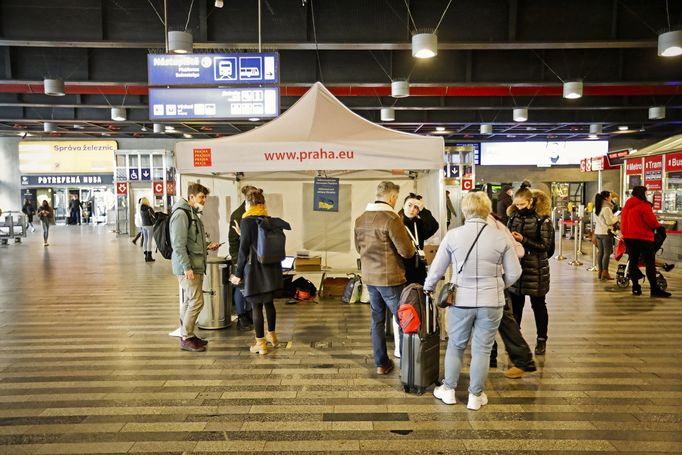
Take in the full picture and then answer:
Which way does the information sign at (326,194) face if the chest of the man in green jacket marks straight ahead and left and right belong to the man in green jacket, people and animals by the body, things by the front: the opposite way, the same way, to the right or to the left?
to the right

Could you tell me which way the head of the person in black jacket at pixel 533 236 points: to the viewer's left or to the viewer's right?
to the viewer's left

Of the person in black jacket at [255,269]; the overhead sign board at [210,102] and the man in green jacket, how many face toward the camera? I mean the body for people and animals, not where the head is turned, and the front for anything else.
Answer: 1

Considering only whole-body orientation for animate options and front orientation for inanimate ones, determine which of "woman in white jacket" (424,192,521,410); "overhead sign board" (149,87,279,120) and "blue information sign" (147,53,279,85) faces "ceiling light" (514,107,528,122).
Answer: the woman in white jacket

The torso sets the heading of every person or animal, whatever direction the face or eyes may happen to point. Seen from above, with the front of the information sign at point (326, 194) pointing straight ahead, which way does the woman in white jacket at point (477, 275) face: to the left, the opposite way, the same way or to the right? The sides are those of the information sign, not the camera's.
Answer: the opposite way

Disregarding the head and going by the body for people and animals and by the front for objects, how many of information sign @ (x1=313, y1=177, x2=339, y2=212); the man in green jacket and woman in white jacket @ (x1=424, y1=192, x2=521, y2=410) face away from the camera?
1

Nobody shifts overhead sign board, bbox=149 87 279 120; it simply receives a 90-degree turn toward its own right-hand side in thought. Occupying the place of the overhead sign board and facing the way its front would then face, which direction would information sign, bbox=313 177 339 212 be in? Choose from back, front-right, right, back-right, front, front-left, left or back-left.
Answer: back

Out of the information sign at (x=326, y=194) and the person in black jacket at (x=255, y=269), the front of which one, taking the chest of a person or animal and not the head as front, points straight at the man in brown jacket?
the information sign

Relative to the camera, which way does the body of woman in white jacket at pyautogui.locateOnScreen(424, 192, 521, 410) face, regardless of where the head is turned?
away from the camera

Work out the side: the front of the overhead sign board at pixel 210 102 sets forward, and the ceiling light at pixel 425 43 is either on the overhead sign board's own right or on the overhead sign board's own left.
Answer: on the overhead sign board's own left

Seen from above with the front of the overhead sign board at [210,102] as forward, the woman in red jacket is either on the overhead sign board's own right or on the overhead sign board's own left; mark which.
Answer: on the overhead sign board's own left

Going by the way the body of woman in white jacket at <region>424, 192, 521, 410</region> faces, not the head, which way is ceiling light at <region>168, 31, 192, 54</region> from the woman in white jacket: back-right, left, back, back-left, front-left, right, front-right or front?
front-left

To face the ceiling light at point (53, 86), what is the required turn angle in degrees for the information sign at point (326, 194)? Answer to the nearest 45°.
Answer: approximately 135° to its right

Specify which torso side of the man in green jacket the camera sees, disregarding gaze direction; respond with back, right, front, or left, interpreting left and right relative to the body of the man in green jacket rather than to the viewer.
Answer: right

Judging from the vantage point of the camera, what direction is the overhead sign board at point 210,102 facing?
facing the viewer

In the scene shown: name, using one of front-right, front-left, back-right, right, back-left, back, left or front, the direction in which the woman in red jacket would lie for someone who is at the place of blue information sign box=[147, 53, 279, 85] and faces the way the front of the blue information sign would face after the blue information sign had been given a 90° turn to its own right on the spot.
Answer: back

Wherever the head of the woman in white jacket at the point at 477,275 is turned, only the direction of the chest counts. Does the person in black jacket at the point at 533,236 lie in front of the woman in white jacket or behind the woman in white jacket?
in front

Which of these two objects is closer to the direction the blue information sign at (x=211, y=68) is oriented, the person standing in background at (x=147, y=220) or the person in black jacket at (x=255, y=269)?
the person in black jacket
